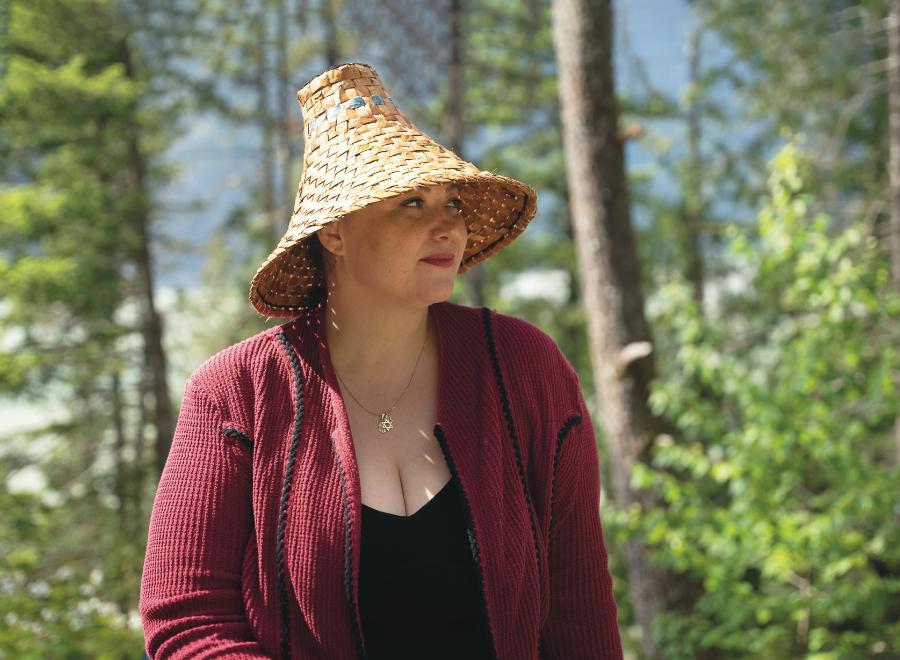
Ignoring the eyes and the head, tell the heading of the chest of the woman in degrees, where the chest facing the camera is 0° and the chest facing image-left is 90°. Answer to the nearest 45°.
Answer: approximately 0°

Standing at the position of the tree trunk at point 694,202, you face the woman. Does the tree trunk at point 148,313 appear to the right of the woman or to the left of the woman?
right

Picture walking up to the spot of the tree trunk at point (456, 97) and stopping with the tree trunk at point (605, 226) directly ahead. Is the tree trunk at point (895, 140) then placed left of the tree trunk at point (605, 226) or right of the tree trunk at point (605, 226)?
left

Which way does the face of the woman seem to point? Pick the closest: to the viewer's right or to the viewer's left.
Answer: to the viewer's right

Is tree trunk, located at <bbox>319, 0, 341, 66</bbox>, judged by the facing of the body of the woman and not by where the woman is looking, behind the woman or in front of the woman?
behind

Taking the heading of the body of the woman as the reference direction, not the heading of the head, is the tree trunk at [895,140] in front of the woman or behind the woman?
behind

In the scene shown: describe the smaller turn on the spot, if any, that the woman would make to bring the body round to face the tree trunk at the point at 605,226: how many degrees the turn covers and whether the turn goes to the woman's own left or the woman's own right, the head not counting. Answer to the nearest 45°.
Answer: approximately 180°

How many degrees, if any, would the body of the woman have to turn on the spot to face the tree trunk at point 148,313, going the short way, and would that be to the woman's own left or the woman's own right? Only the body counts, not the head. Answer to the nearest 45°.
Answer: approximately 180°

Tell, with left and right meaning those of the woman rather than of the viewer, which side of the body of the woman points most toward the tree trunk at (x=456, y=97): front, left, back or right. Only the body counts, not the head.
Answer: back

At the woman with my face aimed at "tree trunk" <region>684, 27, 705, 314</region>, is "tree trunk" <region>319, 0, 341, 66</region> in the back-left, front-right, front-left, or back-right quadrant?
front-left
